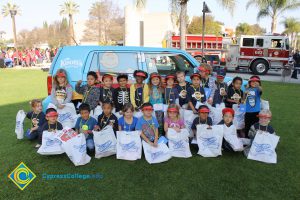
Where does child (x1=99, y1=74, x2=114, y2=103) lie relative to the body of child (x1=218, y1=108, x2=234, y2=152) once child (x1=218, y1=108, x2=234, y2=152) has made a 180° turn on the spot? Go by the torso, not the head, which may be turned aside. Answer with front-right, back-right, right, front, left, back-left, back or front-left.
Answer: left

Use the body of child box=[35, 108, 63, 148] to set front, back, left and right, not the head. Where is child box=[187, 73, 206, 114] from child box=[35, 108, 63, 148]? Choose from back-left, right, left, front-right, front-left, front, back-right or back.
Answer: left

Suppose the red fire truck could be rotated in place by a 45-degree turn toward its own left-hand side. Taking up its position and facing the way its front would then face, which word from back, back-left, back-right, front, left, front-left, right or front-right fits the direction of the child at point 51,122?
back-right

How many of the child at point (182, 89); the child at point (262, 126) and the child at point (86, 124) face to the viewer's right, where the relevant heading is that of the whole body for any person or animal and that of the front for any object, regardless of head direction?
0

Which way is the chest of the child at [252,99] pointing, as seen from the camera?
toward the camera

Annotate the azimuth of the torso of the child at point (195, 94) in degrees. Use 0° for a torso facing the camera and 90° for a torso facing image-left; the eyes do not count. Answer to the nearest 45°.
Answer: approximately 0°

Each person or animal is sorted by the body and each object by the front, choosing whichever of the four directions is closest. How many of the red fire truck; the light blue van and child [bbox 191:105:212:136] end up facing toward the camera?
1

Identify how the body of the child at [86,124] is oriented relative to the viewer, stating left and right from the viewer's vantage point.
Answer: facing the viewer

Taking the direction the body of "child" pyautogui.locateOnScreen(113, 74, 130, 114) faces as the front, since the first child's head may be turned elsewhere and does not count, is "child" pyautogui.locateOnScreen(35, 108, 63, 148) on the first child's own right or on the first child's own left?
on the first child's own right

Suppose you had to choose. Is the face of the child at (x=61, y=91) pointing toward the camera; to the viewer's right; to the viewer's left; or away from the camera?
toward the camera

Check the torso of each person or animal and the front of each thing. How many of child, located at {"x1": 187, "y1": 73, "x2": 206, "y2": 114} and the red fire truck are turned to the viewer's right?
1

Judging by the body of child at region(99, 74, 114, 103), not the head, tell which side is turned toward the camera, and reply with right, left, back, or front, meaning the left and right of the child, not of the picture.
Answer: front

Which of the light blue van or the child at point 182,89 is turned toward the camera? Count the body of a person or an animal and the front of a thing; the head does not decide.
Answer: the child
